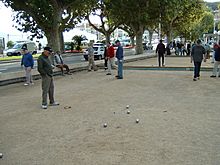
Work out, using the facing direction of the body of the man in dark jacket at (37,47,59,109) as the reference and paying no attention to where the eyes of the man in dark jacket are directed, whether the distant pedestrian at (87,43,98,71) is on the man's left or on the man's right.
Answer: on the man's left

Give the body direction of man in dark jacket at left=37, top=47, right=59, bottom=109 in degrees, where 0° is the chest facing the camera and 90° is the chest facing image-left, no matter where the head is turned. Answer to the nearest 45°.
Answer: approximately 315°
